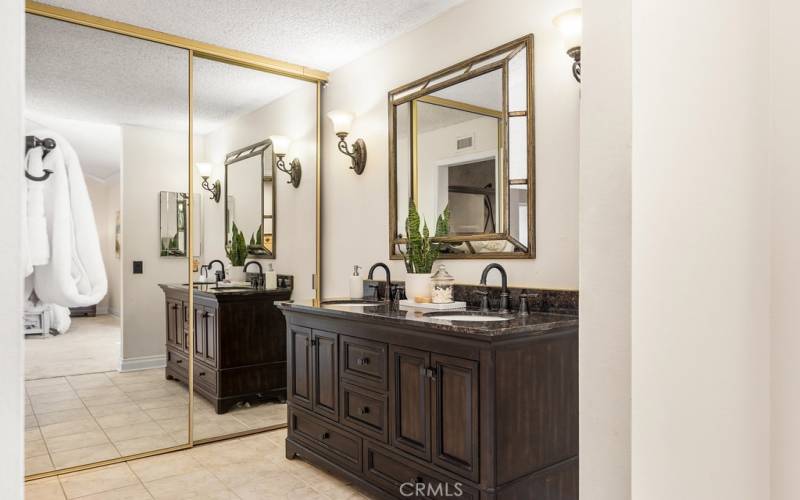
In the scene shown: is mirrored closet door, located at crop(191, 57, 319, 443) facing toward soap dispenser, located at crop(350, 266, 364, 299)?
yes

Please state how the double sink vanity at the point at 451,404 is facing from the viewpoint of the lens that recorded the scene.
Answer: facing the viewer and to the left of the viewer

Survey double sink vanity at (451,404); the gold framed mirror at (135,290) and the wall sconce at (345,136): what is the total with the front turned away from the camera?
0

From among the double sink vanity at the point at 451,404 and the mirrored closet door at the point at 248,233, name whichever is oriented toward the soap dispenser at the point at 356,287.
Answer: the mirrored closet door

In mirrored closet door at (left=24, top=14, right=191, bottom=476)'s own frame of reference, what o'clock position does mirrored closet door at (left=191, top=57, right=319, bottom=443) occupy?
mirrored closet door at (left=191, top=57, right=319, bottom=443) is roughly at 10 o'clock from mirrored closet door at (left=24, top=14, right=191, bottom=476).

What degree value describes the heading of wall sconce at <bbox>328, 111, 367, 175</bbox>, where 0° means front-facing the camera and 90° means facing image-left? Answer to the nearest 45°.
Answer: approximately 45°

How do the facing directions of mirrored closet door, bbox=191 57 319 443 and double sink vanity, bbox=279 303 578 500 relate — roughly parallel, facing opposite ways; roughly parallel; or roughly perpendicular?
roughly perpendicular

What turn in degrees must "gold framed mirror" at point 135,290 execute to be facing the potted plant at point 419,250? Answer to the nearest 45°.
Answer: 0° — it already faces it

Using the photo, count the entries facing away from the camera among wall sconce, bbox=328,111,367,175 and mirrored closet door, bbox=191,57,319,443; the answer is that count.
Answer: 0

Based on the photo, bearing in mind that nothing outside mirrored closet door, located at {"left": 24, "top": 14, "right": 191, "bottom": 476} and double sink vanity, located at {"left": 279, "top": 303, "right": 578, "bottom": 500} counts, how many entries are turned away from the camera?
0

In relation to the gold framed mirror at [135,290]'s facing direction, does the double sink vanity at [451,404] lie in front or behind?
in front

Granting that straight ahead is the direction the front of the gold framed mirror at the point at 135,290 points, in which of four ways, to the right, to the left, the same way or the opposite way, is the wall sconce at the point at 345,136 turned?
to the right

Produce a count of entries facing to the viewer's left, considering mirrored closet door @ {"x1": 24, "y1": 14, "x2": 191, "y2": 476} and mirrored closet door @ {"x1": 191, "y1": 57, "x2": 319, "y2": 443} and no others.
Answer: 0

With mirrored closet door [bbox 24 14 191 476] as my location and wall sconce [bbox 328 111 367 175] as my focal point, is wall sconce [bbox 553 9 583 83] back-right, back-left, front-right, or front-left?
front-right

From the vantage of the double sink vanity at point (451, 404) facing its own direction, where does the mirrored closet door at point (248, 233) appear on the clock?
The mirrored closet door is roughly at 3 o'clock from the double sink vanity.

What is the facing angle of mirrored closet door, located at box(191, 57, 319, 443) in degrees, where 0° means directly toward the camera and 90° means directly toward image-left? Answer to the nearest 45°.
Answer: approximately 315°

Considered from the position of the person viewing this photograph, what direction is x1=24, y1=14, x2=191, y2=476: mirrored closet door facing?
facing the viewer and to the right of the viewer

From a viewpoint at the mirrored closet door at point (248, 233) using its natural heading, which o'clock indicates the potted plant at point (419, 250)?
The potted plant is roughly at 12 o'clock from the mirrored closet door.

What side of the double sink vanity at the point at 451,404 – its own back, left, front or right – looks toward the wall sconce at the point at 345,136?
right

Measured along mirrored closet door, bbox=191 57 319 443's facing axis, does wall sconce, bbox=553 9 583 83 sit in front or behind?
in front
